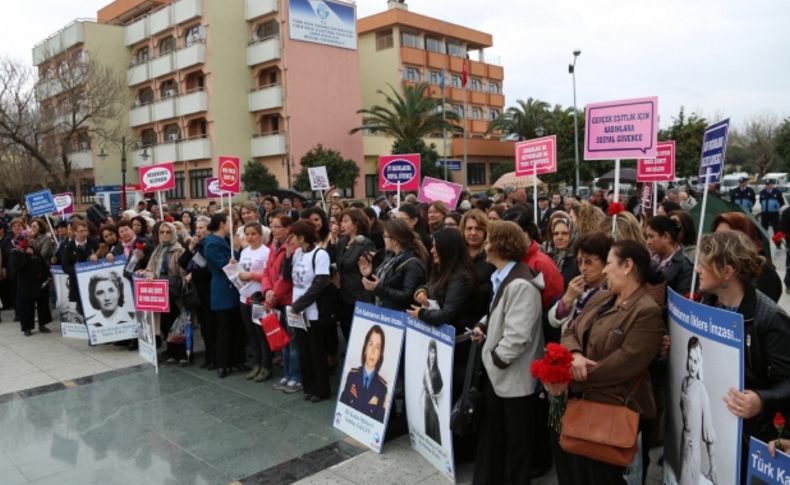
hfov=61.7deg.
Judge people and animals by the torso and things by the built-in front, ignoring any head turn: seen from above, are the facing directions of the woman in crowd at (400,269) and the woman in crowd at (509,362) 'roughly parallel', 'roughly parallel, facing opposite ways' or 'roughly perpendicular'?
roughly parallel

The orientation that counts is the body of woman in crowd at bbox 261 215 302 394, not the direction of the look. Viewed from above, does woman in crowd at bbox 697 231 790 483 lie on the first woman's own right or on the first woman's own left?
on the first woman's own left

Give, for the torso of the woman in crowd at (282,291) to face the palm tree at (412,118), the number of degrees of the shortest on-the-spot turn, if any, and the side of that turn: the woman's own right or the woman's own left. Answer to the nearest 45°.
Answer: approximately 135° to the woman's own right

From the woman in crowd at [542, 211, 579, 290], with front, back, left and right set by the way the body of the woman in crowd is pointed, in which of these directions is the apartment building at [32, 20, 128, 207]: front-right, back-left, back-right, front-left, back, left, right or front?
right

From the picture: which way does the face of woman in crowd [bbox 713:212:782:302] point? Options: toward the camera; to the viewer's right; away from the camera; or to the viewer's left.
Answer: to the viewer's left

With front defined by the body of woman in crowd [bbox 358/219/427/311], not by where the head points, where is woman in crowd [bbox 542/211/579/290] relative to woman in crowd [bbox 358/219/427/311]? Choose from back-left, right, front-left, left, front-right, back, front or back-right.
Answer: back

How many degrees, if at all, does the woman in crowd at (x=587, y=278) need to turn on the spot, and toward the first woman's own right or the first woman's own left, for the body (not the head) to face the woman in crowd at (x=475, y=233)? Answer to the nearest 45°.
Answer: approximately 90° to the first woman's own right

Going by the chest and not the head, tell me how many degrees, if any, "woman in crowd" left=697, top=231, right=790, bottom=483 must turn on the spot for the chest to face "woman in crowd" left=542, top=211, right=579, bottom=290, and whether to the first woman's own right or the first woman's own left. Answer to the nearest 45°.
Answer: approximately 45° to the first woman's own right

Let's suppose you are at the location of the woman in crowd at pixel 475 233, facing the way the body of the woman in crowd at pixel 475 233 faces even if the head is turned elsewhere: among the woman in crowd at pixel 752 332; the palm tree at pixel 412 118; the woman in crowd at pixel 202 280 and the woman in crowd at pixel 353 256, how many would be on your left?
1

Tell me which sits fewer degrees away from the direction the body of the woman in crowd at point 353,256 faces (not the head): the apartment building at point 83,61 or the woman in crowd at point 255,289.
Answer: the woman in crowd
